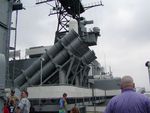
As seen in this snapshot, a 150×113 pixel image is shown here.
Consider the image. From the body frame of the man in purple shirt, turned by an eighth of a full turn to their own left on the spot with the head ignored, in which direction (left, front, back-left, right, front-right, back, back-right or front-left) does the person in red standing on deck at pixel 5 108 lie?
front

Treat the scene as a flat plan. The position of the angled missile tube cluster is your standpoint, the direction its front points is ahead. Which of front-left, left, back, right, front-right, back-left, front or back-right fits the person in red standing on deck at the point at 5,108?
right

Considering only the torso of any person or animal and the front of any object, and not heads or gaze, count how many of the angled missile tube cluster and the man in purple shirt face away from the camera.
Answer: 1

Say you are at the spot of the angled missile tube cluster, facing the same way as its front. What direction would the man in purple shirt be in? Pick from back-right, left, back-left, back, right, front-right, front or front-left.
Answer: right

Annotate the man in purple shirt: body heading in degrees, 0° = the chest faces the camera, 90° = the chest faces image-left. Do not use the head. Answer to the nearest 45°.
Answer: approximately 180°
